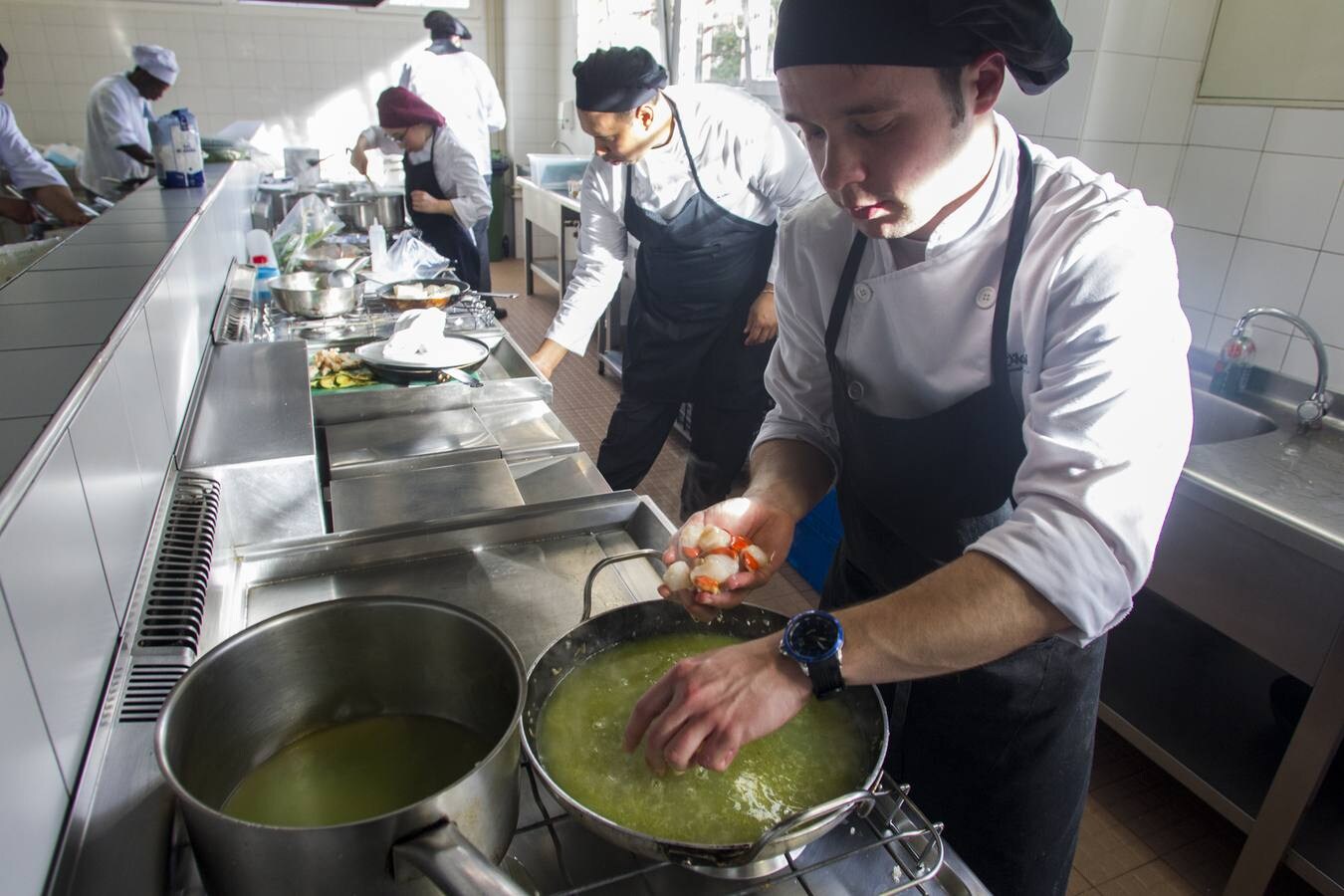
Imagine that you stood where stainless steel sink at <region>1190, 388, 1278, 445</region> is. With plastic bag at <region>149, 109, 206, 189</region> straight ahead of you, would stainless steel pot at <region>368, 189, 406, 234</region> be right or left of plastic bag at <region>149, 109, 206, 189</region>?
right

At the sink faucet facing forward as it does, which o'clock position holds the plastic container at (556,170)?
The plastic container is roughly at 1 o'clock from the sink faucet.

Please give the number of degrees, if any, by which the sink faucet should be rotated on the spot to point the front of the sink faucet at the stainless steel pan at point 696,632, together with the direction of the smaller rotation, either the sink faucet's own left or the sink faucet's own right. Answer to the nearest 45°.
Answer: approximately 90° to the sink faucet's own left

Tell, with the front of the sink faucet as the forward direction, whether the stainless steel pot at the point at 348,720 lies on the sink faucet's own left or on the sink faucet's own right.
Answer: on the sink faucet's own left

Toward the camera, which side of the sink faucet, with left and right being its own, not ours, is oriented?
left

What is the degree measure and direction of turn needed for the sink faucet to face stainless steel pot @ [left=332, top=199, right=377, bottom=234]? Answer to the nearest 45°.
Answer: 0° — it already faces it

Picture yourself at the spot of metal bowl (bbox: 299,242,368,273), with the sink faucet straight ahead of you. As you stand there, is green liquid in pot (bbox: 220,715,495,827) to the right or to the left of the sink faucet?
right

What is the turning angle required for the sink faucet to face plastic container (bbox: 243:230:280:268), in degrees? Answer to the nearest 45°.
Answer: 0° — it already faces it
